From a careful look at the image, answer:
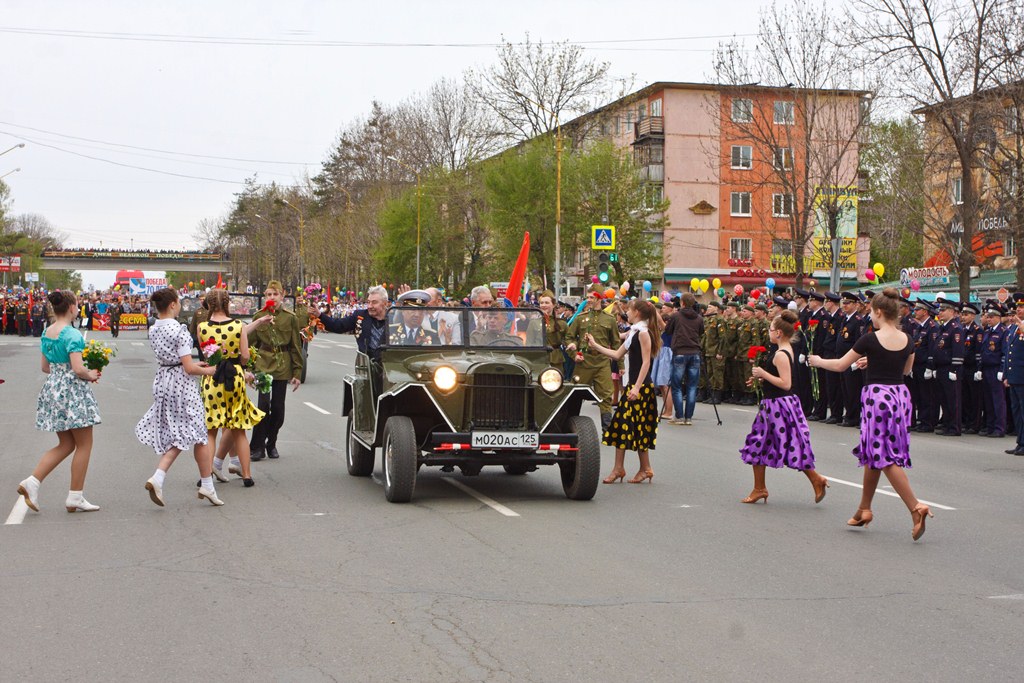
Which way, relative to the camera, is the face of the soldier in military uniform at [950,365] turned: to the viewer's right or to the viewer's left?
to the viewer's left

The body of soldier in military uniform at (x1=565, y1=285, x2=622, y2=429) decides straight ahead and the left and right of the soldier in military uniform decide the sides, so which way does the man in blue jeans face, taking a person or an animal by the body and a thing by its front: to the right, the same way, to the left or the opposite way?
the opposite way

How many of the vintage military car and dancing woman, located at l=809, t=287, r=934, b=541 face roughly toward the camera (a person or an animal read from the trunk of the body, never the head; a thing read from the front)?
1

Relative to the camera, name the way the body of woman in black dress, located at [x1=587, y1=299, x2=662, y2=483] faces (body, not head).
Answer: to the viewer's left

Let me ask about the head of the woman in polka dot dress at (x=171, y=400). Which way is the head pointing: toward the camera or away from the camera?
away from the camera

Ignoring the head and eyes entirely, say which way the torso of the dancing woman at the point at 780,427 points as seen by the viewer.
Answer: to the viewer's left

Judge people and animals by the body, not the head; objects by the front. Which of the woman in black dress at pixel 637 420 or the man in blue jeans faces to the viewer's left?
the woman in black dress

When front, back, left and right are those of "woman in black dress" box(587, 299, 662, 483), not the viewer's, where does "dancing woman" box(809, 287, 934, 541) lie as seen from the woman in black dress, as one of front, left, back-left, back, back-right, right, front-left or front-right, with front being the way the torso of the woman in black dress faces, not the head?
back-left

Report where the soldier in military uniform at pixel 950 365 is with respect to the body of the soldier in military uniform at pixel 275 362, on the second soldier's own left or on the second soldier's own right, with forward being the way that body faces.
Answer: on the second soldier's own left

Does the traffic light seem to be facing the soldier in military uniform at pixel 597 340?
yes

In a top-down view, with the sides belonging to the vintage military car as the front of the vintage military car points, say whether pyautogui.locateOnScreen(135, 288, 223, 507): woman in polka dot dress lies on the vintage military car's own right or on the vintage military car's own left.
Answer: on the vintage military car's own right

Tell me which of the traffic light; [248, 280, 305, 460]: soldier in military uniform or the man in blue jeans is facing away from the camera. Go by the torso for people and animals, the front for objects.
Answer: the man in blue jeans

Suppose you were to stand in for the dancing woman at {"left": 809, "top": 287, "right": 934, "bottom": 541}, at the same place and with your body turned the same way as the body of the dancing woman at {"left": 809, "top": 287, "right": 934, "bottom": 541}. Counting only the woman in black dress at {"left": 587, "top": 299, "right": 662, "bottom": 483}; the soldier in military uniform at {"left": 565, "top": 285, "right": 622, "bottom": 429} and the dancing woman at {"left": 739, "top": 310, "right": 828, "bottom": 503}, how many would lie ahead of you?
3

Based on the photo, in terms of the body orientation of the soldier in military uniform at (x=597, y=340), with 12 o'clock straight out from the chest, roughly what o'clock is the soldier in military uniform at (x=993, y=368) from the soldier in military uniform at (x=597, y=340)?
the soldier in military uniform at (x=993, y=368) is roughly at 8 o'clock from the soldier in military uniform at (x=597, y=340).

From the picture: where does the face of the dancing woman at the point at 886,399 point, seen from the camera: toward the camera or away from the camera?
away from the camera

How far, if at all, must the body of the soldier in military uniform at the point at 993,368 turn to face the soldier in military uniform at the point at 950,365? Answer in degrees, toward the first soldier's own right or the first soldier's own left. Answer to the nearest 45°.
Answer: approximately 45° to the first soldier's own right
